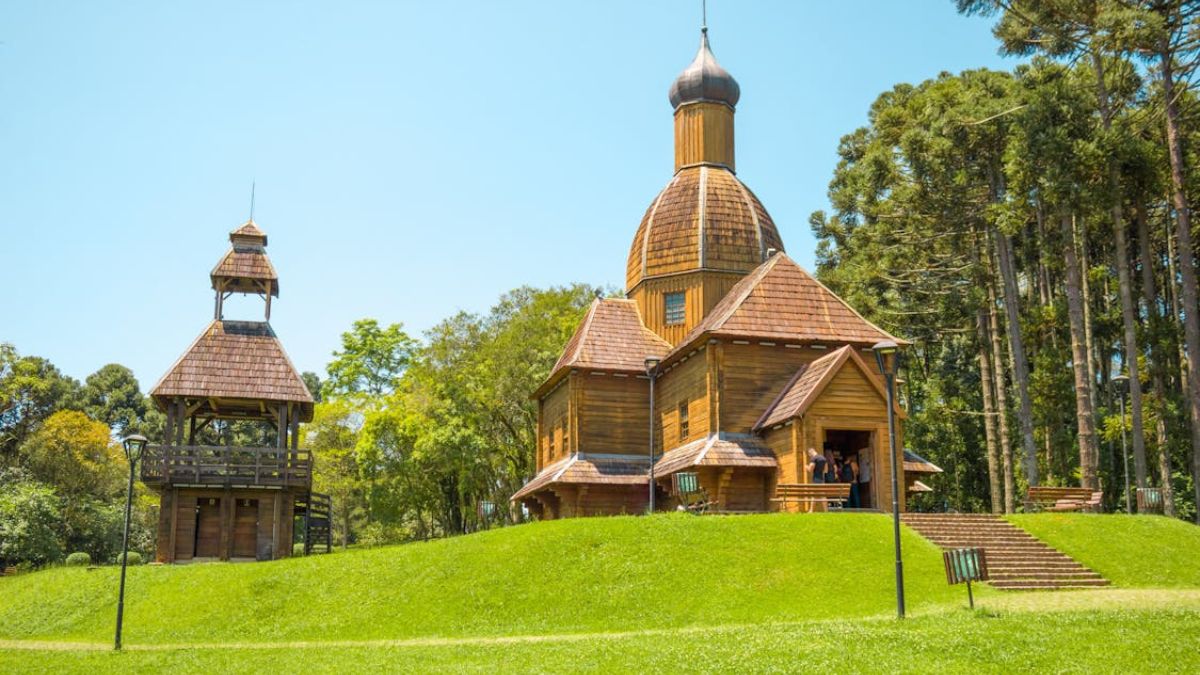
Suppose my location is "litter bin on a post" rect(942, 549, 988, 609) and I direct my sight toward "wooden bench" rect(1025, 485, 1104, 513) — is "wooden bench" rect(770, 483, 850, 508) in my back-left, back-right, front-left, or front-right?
front-left

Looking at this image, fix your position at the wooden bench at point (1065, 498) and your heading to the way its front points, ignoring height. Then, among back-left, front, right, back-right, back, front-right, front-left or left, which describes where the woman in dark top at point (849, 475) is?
right

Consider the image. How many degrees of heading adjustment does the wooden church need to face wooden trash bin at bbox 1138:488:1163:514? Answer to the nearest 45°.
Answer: approximately 45° to its left

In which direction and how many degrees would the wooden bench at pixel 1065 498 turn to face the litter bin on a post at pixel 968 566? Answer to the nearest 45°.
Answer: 0° — it already faces it

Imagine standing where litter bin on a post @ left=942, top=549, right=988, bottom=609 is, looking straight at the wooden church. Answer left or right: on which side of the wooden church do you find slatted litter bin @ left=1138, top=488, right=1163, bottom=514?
right

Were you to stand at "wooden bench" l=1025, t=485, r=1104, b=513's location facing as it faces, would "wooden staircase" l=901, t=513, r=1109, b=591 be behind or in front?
in front

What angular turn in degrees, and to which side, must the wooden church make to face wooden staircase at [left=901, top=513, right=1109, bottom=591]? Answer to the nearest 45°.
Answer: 0° — it already faces it

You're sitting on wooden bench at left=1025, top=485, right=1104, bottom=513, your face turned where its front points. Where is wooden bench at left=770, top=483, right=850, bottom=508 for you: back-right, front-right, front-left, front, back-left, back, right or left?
front-right

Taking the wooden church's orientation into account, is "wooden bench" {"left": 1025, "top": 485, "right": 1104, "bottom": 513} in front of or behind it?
in front

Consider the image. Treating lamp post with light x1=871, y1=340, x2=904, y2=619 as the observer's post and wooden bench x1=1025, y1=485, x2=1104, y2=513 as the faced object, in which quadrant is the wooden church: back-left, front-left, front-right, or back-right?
front-left

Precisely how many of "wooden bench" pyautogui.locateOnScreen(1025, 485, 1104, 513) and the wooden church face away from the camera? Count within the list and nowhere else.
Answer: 0

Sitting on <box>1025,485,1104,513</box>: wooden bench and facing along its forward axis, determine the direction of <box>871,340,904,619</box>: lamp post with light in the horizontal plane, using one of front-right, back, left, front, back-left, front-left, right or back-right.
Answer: front

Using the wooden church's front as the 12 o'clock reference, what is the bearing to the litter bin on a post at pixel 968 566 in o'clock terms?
The litter bin on a post is roughly at 1 o'clock from the wooden church.

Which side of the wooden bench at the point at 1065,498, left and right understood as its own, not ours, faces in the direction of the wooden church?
right

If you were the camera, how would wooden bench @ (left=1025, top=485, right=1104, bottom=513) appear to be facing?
facing the viewer

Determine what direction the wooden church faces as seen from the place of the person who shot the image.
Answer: facing the viewer and to the right of the viewer
